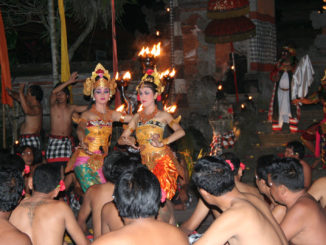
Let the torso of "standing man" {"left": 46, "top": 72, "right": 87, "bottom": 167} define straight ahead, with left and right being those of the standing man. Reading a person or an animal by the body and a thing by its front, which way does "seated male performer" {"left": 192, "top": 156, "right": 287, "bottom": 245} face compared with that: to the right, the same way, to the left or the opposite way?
the opposite way

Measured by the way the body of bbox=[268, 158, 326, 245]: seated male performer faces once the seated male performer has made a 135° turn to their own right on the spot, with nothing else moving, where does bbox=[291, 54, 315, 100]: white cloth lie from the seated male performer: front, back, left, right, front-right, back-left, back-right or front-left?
left

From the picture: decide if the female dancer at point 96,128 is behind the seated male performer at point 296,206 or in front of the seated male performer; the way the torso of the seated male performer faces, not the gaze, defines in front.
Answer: in front

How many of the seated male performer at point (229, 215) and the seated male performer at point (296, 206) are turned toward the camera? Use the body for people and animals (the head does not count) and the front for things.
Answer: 0

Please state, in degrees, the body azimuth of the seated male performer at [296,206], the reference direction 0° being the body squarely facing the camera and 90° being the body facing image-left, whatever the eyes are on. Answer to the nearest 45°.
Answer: approximately 135°

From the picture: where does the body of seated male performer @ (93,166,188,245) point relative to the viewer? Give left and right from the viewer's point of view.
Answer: facing away from the viewer

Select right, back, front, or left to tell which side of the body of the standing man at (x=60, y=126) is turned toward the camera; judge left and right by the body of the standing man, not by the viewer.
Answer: front

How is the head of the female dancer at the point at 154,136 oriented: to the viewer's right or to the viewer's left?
to the viewer's left

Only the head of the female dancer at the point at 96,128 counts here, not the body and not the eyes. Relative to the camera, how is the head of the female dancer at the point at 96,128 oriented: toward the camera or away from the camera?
toward the camera

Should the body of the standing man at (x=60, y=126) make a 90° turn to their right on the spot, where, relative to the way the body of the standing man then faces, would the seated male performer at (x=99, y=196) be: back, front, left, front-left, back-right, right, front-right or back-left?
left

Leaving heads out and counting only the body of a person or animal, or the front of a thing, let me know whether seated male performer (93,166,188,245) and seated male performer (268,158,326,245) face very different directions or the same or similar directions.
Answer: same or similar directions

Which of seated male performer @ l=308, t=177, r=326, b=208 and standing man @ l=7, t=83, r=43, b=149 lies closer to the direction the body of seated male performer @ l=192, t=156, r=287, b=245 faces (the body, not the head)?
the standing man

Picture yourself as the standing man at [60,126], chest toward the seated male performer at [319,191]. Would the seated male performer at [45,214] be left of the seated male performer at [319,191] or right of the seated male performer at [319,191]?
right

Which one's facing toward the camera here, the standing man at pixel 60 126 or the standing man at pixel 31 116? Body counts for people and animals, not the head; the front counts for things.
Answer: the standing man at pixel 60 126
